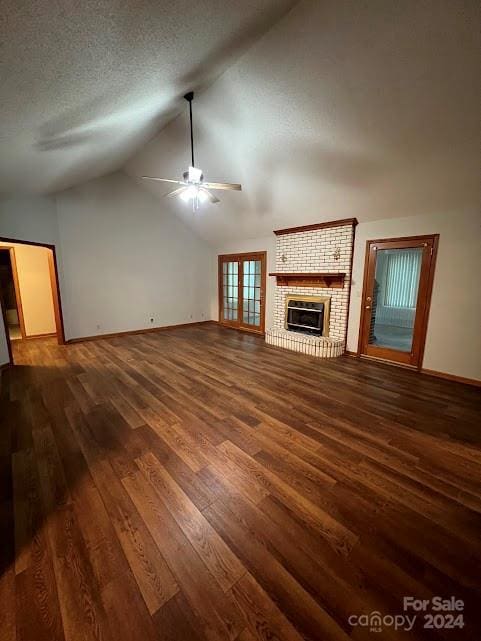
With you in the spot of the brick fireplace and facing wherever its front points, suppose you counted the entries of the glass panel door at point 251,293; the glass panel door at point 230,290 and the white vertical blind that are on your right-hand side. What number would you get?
2

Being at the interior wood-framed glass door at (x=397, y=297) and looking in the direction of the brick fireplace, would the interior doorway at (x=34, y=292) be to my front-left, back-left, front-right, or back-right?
front-left

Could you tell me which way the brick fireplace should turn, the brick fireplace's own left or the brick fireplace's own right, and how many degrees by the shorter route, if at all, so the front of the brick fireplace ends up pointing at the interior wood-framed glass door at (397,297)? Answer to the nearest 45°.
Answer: approximately 135° to the brick fireplace's own left

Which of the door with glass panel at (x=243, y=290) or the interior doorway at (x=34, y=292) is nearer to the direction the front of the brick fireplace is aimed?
the interior doorway

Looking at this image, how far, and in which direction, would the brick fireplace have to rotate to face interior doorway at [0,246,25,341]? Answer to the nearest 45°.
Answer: approximately 45° to its right

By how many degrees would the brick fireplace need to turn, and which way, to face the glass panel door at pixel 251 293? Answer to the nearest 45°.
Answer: approximately 90° to its right

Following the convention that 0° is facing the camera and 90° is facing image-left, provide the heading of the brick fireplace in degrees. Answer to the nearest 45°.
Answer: approximately 45°

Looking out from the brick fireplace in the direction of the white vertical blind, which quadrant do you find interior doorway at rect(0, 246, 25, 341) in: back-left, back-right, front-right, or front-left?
back-right

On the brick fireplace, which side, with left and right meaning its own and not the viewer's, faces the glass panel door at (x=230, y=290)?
right
